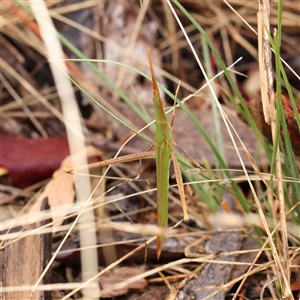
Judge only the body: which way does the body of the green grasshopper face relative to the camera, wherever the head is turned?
away from the camera
